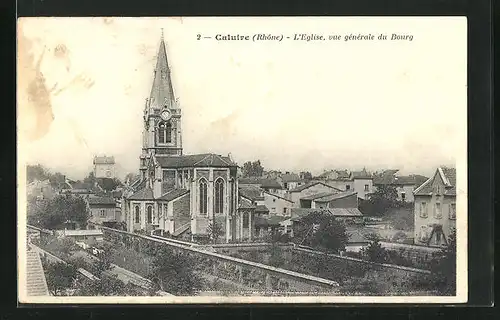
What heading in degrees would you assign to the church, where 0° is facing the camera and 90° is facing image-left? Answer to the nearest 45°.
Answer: approximately 135°
